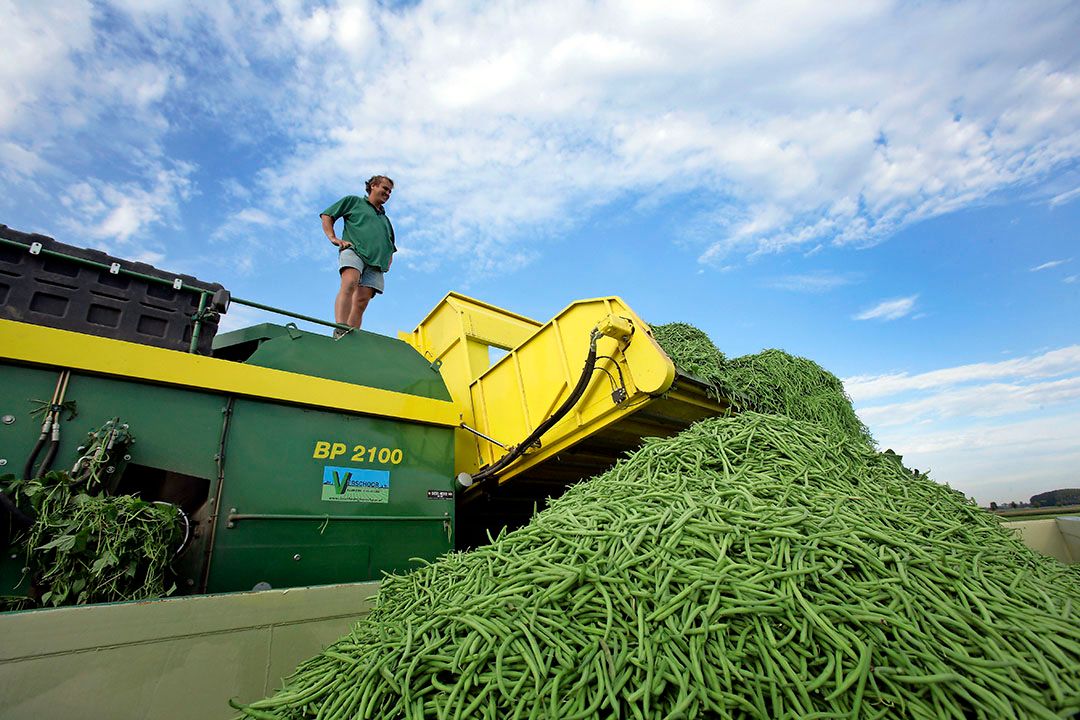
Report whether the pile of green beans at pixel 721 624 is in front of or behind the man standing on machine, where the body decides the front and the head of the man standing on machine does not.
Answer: in front

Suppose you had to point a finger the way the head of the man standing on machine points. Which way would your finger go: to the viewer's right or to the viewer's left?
to the viewer's right

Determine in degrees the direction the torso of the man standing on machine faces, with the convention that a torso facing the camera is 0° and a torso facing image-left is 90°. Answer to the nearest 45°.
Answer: approximately 315°
